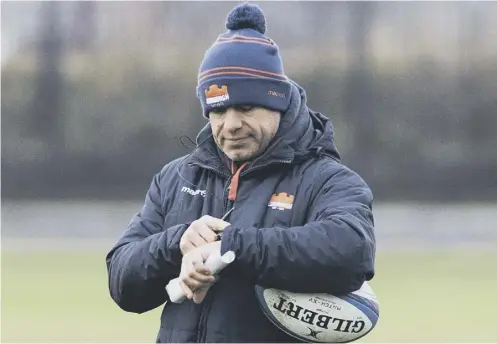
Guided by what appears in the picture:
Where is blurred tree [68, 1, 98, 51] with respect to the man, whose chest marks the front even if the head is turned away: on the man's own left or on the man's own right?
on the man's own right

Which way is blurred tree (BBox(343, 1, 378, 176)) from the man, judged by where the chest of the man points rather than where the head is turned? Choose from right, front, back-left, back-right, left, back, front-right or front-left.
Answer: back-right

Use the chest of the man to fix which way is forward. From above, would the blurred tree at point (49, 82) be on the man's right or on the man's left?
on the man's right

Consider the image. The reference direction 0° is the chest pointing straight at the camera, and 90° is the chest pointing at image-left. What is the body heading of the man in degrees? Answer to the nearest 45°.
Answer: approximately 45°
